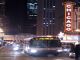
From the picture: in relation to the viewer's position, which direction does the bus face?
facing the viewer
